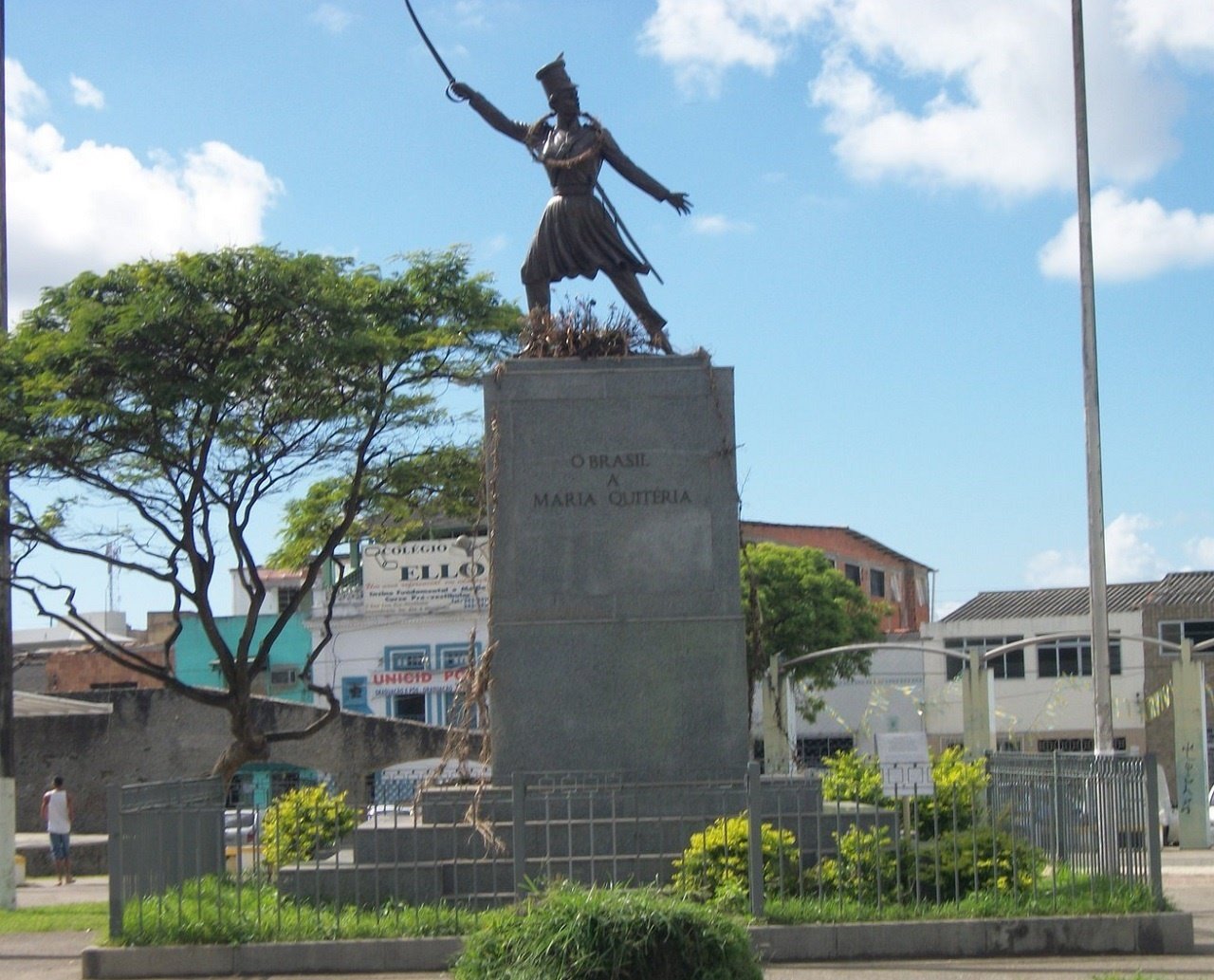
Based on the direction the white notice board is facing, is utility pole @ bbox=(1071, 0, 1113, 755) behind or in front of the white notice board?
behind

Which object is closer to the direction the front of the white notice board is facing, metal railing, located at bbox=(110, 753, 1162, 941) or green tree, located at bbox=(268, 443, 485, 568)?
the metal railing

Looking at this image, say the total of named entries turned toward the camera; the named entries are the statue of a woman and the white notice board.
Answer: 2

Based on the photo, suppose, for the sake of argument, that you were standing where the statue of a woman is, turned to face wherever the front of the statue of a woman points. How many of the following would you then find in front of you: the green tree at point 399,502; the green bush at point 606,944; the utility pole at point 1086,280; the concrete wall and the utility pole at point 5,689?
1

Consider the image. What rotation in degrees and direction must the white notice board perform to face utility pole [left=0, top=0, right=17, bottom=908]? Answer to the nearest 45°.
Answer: approximately 135° to its right

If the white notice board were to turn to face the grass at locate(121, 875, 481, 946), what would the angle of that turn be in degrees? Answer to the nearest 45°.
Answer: approximately 45° to its right

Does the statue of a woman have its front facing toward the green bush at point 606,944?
yes

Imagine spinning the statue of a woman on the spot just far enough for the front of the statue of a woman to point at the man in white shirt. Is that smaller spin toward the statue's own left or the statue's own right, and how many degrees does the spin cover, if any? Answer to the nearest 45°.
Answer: approximately 135° to the statue's own right

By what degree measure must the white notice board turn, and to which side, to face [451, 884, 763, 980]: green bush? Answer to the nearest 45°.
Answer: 0° — it already faces it

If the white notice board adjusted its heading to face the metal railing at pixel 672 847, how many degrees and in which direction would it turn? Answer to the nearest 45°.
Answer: approximately 45° to its right

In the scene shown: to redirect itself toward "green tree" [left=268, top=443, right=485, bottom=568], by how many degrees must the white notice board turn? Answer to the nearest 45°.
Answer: approximately 135° to its right

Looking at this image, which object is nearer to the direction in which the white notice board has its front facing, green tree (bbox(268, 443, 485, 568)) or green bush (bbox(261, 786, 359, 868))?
the green bush

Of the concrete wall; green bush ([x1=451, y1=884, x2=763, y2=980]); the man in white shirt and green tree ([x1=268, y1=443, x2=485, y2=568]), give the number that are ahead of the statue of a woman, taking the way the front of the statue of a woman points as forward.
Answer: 1
